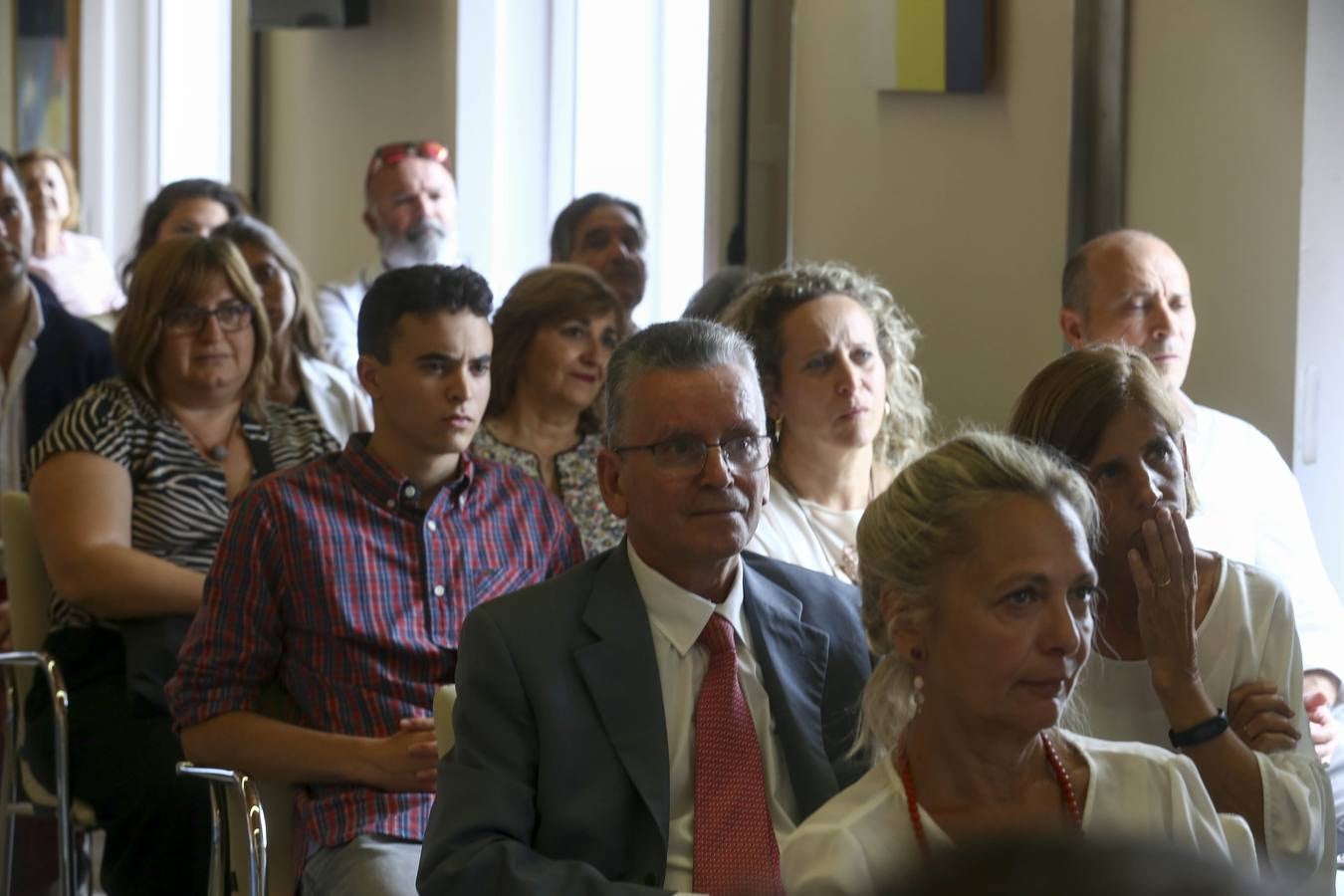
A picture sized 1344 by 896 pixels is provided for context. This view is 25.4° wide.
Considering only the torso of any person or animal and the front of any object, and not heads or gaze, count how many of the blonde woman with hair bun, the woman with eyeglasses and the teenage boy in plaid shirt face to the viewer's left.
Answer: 0

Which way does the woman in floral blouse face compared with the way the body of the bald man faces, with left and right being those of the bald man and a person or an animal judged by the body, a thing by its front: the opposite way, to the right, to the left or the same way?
the same way

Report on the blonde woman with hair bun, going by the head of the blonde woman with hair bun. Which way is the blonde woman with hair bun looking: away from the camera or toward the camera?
toward the camera

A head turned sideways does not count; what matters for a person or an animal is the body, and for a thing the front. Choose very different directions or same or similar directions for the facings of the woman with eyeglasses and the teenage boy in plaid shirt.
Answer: same or similar directions

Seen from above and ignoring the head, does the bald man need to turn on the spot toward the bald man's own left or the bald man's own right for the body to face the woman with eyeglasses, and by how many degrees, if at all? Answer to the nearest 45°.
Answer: approximately 135° to the bald man's own right

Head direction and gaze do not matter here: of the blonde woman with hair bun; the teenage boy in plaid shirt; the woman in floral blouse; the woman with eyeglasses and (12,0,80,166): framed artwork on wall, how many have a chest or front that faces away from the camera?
0

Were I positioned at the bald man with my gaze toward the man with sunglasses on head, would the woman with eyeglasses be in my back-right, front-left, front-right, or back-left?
front-left

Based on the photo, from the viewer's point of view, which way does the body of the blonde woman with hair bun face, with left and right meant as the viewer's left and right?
facing the viewer and to the right of the viewer

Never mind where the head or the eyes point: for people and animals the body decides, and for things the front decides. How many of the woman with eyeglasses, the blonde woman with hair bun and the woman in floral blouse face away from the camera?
0

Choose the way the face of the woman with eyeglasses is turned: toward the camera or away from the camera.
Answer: toward the camera

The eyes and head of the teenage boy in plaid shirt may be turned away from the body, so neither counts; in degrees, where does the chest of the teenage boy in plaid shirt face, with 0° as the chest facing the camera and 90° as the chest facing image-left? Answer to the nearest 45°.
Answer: approximately 315°

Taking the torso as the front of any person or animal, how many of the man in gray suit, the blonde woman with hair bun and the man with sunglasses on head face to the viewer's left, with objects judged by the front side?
0

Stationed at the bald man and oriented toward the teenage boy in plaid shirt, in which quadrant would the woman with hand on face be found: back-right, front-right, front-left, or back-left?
front-left

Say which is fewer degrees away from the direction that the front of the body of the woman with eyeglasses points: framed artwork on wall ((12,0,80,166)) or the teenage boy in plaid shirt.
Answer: the teenage boy in plaid shirt

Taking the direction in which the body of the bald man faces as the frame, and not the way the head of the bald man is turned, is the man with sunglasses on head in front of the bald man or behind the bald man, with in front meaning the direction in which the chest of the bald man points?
behind

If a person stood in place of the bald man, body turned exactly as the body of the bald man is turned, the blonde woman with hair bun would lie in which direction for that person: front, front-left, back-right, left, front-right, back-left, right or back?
front-right

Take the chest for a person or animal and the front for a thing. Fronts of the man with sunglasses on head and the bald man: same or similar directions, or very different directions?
same or similar directions

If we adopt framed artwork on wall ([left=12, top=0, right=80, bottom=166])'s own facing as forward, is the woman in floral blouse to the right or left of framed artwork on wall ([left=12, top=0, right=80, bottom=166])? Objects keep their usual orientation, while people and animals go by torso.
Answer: on its left

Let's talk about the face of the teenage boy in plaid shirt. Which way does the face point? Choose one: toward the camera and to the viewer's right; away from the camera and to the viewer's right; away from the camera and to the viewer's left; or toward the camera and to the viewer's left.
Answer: toward the camera and to the viewer's right
